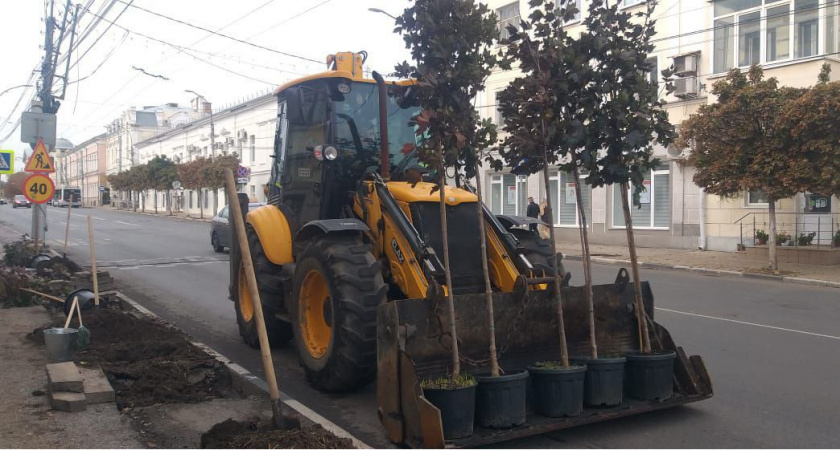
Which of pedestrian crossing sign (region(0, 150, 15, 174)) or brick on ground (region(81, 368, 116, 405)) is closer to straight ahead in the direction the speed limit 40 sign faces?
the brick on ground

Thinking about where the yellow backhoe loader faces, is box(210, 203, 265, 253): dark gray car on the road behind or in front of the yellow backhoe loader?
behind

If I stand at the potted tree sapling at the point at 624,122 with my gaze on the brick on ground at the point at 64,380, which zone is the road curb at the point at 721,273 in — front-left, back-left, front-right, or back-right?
back-right

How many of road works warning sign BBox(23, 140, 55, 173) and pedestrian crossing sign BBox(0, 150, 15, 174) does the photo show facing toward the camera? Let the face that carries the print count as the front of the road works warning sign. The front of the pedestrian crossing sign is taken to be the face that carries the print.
2

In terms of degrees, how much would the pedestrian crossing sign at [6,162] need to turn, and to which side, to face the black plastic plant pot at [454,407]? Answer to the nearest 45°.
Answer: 0° — it already faces it

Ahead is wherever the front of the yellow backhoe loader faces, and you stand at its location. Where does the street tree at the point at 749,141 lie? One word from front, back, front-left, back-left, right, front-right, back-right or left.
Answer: left

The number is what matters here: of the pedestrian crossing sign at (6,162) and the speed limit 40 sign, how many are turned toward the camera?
2

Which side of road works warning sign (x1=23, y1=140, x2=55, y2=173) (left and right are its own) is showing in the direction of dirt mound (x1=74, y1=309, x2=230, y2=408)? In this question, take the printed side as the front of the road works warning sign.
front

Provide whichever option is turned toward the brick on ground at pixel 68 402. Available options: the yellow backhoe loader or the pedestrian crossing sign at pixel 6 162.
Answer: the pedestrian crossing sign

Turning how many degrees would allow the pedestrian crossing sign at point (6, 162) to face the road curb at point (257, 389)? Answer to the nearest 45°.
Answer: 0° — it already faces it

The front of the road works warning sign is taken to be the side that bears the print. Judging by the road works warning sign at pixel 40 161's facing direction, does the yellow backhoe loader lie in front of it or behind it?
in front

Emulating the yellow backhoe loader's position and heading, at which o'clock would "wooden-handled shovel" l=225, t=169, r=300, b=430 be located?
The wooden-handled shovel is roughly at 2 o'clock from the yellow backhoe loader.

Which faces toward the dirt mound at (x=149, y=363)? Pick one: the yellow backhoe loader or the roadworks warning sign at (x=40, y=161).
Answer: the roadworks warning sign

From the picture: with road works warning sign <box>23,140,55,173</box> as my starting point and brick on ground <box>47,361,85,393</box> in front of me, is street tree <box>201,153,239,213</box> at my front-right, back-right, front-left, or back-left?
back-left
